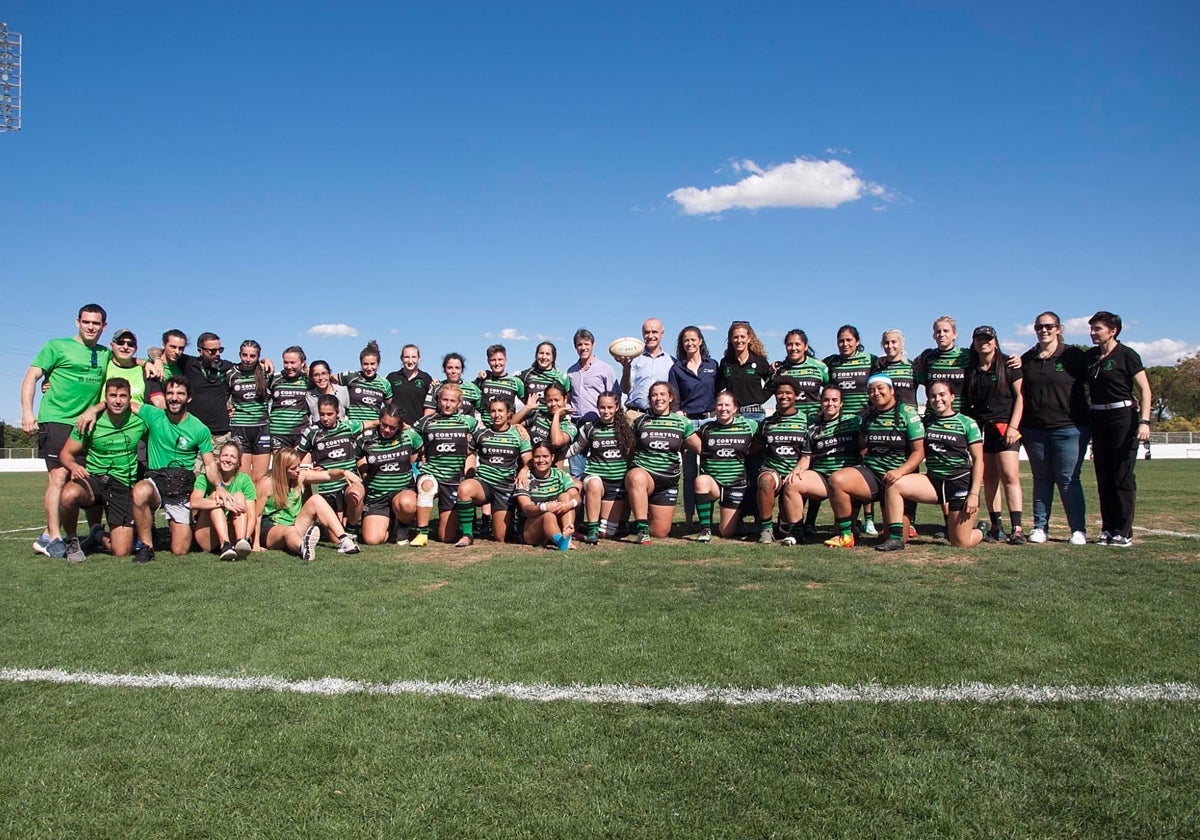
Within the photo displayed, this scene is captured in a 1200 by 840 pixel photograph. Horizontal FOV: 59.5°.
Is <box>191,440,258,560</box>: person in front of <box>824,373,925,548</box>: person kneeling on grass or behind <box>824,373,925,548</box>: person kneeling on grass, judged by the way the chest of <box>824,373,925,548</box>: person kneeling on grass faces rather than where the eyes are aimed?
in front

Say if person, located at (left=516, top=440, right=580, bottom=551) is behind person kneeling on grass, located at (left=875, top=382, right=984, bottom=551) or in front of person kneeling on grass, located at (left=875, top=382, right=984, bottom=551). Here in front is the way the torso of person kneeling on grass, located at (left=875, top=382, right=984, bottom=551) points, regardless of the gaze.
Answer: in front

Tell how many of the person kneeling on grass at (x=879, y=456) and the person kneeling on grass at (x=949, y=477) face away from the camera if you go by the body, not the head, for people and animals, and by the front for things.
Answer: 0

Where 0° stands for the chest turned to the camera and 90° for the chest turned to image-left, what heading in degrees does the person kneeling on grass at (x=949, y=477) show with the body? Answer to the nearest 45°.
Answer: approximately 45°
